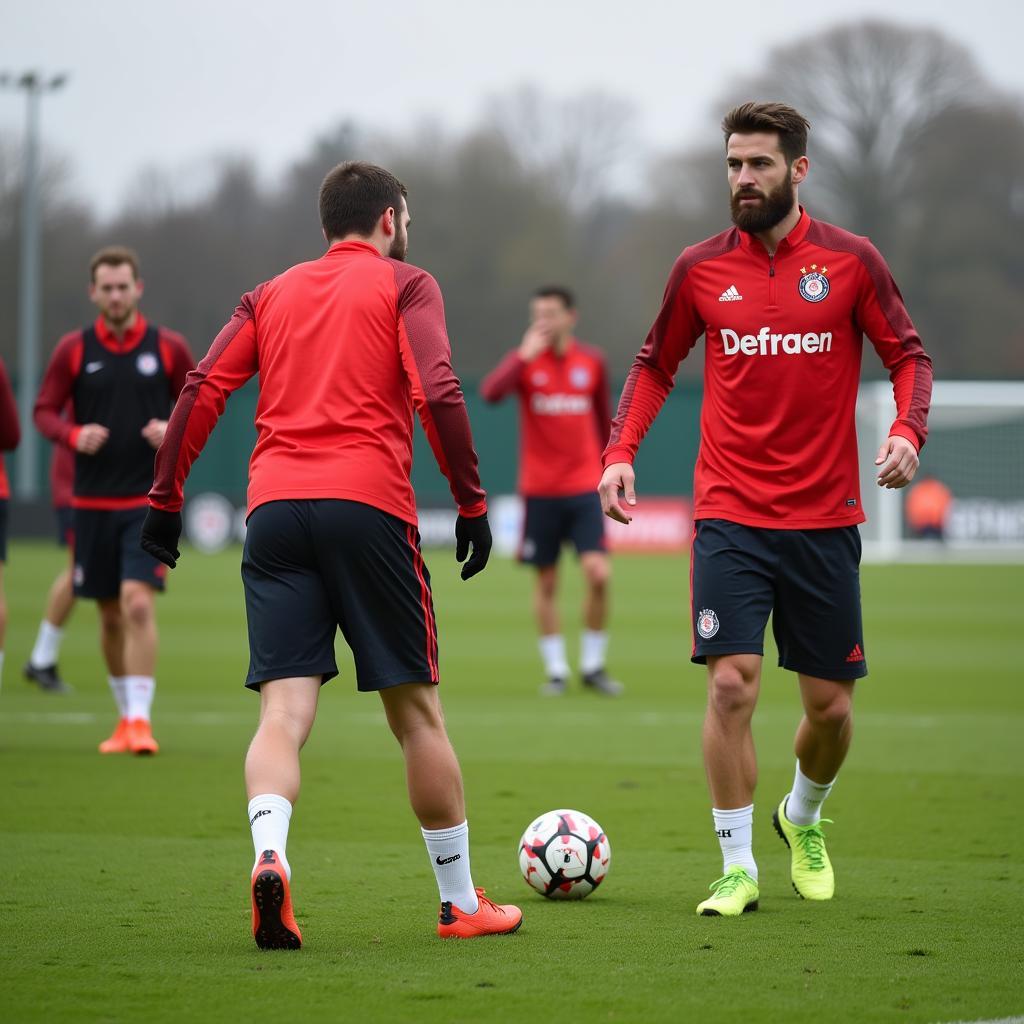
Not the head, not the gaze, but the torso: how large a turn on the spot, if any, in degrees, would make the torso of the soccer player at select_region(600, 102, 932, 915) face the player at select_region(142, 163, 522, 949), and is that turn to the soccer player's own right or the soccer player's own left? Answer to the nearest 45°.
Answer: approximately 45° to the soccer player's own right

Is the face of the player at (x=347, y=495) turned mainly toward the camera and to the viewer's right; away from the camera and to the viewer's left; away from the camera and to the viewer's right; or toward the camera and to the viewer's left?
away from the camera and to the viewer's right

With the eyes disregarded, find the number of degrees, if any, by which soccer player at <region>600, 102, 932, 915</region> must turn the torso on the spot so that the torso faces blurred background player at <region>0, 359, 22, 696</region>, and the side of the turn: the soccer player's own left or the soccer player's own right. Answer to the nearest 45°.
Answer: approximately 135° to the soccer player's own right

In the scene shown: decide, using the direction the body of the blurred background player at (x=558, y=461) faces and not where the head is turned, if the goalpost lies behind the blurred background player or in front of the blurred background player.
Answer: behind

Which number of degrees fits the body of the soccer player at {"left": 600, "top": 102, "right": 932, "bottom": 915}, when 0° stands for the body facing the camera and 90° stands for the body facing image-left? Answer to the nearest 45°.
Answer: approximately 0°
